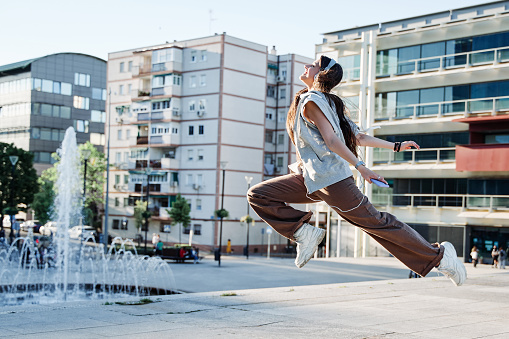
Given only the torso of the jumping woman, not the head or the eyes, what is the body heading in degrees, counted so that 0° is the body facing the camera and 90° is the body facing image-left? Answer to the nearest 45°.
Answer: approximately 90°

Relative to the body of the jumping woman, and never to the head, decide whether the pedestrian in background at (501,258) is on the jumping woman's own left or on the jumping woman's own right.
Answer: on the jumping woman's own right

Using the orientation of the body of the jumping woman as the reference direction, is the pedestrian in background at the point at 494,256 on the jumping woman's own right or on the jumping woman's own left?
on the jumping woman's own right

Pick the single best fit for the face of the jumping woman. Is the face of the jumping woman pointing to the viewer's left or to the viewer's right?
to the viewer's left
